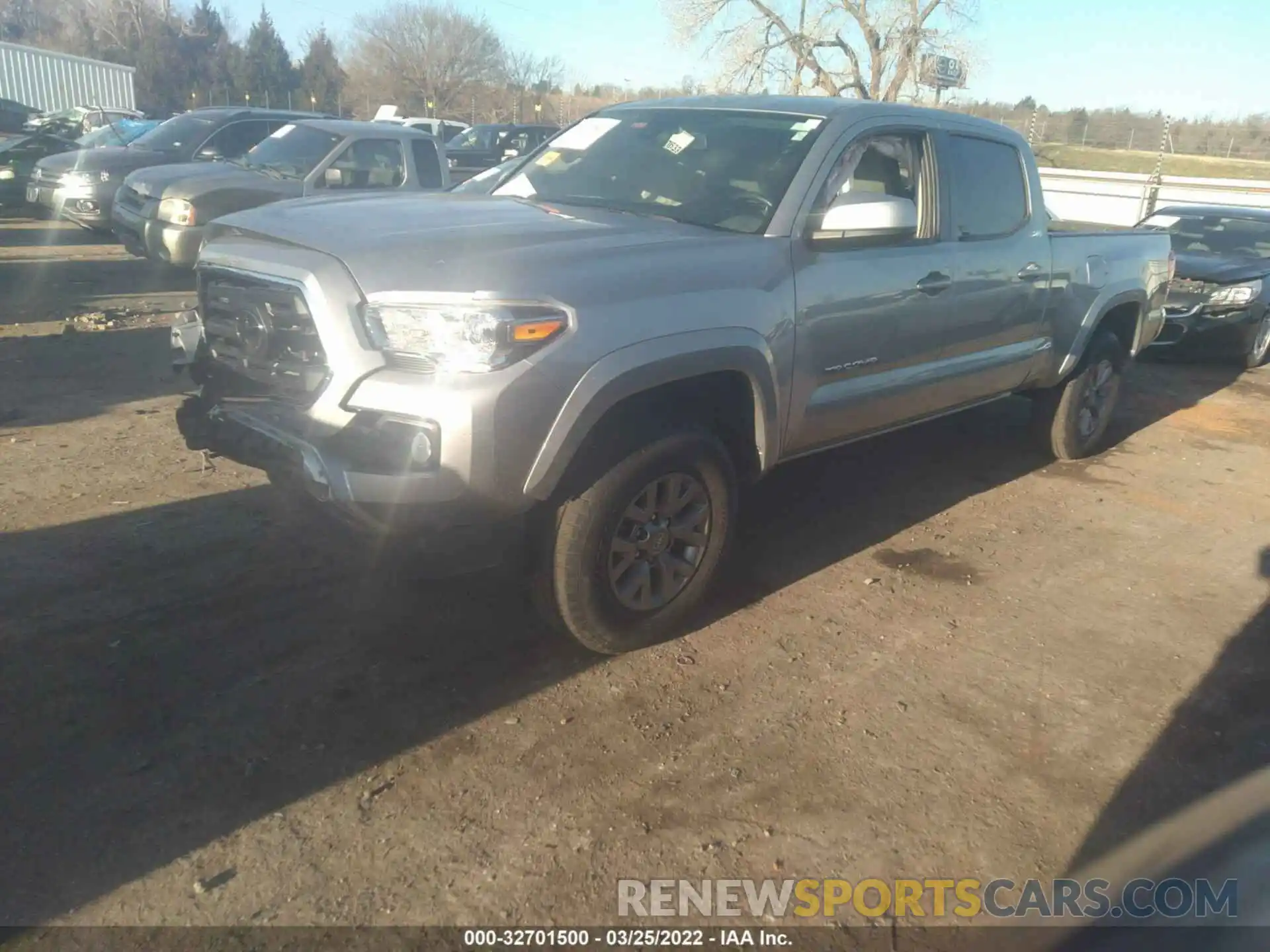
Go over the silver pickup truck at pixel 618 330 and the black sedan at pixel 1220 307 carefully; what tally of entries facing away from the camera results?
0

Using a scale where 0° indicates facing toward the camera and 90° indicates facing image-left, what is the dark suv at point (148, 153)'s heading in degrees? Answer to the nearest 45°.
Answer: approximately 45°

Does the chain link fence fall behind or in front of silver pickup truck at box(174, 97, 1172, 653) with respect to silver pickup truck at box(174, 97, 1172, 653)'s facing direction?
behind

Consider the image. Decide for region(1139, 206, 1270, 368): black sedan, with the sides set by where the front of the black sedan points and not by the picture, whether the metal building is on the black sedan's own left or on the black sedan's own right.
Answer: on the black sedan's own right

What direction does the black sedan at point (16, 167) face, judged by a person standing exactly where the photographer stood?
facing the viewer and to the left of the viewer

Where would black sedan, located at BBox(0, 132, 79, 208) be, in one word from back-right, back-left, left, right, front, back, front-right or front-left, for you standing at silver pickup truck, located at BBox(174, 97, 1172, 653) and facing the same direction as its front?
right

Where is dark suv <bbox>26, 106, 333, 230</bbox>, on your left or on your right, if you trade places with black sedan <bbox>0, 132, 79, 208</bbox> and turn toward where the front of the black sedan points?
on your left

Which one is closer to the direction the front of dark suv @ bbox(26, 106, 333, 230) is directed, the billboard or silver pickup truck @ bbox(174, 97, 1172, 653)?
the silver pickup truck

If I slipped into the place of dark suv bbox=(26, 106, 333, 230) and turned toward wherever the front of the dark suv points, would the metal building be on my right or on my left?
on my right

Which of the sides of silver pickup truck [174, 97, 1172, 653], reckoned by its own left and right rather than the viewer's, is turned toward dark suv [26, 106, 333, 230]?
right

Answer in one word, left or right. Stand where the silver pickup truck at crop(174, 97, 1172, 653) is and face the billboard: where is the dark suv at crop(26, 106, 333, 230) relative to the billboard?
left

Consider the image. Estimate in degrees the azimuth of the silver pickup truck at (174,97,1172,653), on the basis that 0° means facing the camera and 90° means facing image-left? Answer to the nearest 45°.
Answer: approximately 45°
